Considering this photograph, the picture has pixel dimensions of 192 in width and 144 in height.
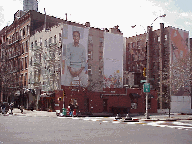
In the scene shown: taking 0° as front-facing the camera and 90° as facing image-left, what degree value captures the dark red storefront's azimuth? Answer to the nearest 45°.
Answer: approximately 0°

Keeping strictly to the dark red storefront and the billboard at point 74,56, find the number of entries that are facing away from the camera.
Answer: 0

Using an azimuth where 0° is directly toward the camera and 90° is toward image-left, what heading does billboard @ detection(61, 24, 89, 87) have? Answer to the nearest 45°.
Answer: approximately 315°
